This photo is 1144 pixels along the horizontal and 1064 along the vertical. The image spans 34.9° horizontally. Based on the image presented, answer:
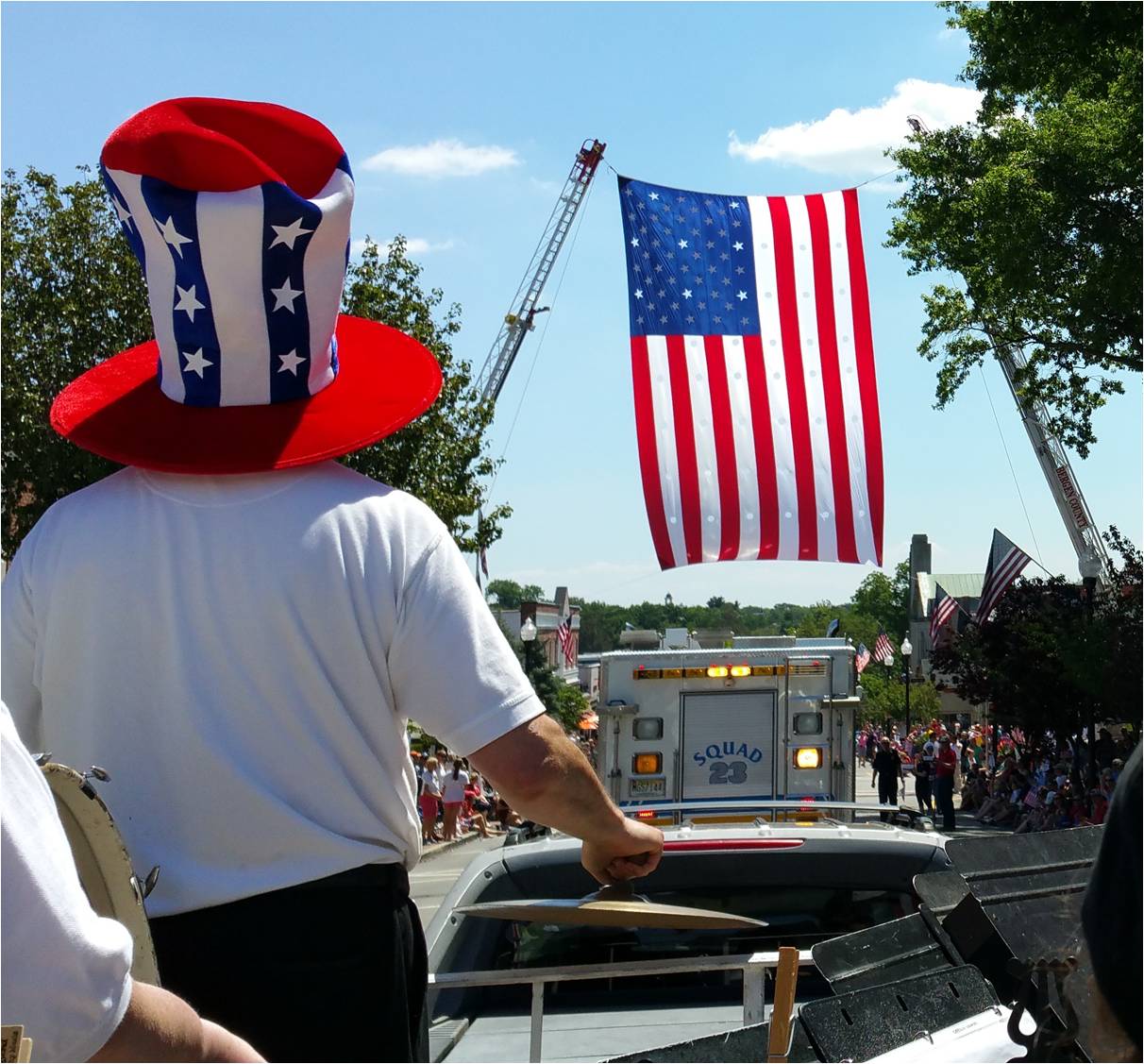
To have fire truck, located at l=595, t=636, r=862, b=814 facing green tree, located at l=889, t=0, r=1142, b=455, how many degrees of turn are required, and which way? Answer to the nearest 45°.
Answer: approximately 45° to its right

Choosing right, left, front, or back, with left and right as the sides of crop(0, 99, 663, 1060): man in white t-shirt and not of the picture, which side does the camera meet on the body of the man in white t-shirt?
back

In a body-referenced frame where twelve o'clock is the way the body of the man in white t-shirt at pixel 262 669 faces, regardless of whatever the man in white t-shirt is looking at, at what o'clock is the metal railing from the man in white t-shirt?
The metal railing is roughly at 1 o'clock from the man in white t-shirt.

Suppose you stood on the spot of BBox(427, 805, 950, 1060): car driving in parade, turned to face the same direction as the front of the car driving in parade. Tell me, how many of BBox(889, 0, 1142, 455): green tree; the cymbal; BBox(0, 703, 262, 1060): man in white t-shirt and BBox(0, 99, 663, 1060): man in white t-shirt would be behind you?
3

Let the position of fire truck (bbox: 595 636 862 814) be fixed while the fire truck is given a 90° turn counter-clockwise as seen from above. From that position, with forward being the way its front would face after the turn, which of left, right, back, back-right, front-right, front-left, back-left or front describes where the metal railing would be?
left

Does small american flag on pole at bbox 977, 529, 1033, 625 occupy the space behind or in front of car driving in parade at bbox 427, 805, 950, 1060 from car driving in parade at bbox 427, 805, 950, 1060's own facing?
in front

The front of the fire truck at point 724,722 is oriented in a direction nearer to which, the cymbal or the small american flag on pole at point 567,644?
the small american flag on pole

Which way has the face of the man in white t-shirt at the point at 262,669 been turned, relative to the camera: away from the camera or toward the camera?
away from the camera

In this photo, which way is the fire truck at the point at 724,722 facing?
away from the camera

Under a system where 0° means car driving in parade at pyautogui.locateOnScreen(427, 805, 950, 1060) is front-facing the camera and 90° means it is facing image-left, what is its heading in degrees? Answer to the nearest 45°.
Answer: approximately 180°

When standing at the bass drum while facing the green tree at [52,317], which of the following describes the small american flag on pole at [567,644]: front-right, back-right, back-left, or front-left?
front-right

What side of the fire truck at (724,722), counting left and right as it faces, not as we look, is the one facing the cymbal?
back
